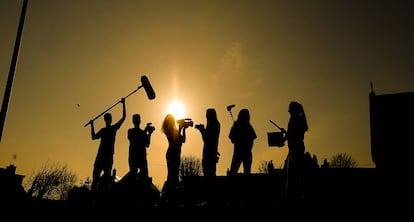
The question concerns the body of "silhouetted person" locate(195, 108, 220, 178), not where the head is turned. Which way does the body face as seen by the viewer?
to the viewer's left

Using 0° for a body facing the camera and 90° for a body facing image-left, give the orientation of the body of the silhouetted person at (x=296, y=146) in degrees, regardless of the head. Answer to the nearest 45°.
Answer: approximately 90°

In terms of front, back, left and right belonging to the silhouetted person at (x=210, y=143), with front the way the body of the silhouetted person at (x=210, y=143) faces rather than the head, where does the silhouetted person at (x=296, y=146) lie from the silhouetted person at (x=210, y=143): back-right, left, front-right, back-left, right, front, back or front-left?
back-left

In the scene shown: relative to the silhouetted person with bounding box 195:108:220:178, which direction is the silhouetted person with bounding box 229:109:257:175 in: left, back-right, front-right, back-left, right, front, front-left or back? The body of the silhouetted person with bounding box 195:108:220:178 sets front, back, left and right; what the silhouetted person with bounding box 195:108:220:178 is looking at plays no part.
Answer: back

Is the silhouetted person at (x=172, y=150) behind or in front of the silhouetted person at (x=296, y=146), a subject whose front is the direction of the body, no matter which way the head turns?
in front

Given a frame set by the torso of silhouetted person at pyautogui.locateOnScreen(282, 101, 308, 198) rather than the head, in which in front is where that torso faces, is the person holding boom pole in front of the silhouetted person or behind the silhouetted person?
in front

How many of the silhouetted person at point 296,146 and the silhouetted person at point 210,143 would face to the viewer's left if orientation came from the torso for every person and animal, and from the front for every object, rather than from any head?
2

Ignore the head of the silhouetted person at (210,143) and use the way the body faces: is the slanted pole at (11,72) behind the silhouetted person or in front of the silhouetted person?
in front

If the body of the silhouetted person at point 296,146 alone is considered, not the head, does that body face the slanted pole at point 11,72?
yes

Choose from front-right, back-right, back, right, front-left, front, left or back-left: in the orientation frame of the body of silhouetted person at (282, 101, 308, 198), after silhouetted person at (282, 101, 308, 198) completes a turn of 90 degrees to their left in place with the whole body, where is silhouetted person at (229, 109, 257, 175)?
back-right
